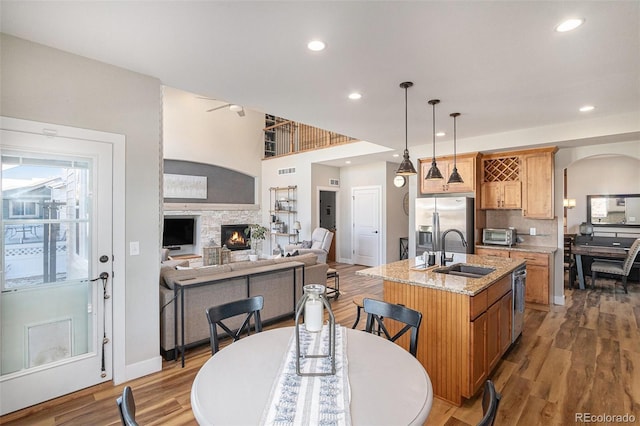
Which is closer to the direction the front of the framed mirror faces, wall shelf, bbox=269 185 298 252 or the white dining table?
the white dining table

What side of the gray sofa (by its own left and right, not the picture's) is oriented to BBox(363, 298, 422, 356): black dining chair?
back

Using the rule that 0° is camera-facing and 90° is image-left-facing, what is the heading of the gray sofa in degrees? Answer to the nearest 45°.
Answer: approximately 135°

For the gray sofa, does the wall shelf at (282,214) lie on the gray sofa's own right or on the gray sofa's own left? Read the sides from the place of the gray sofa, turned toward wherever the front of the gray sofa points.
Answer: on the gray sofa's own right

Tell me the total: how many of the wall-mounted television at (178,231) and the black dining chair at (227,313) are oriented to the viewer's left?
0

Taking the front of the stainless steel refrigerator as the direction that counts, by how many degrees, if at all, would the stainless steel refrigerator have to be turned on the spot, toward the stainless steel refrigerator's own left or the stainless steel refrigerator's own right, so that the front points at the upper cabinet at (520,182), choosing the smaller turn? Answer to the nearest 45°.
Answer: approximately 90° to the stainless steel refrigerator's own left

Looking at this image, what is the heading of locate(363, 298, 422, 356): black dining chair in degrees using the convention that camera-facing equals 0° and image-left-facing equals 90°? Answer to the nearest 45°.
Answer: approximately 45°

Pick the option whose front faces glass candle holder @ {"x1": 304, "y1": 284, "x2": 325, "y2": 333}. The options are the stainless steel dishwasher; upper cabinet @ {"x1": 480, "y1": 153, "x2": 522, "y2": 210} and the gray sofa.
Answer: the upper cabinet

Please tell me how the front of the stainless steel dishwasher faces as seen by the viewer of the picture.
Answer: facing to the right of the viewer

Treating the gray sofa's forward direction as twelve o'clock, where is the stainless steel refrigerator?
The stainless steel refrigerator is roughly at 4 o'clock from the gray sofa.

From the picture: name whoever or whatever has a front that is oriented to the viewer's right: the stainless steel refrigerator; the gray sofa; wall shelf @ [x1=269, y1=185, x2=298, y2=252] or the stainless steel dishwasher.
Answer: the stainless steel dishwasher

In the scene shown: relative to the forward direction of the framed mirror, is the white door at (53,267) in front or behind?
in front
